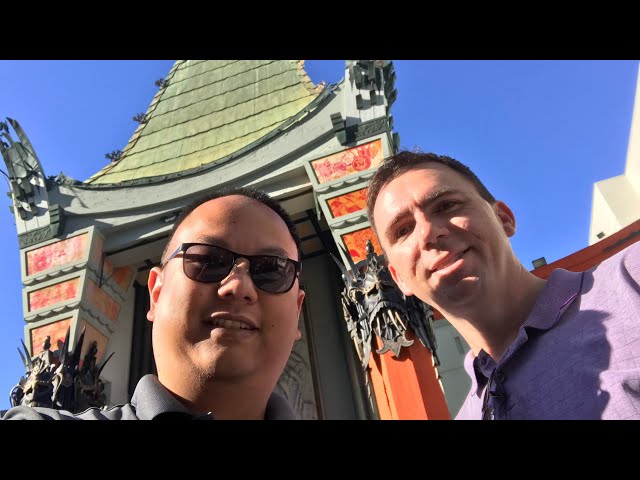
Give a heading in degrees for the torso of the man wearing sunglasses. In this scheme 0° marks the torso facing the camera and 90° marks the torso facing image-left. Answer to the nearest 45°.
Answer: approximately 0°

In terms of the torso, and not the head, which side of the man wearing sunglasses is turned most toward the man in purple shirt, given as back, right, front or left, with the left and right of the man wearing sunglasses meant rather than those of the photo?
left

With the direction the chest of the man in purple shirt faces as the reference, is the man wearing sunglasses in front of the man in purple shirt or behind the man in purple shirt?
in front

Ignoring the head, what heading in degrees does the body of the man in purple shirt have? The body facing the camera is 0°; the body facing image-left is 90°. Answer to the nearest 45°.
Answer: approximately 45°

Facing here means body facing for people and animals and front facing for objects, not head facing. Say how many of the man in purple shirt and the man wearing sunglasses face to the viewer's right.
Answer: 0
